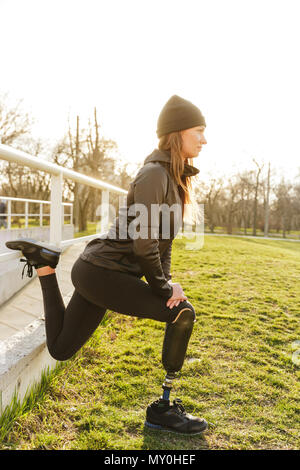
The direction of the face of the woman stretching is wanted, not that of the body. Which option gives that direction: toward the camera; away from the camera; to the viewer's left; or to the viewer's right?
to the viewer's right

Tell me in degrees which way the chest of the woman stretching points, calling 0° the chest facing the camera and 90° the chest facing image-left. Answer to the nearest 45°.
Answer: approximately 270°

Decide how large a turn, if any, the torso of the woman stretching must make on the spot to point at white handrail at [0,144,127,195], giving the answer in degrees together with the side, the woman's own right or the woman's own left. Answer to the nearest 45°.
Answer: approximately 135° to the woman's own left

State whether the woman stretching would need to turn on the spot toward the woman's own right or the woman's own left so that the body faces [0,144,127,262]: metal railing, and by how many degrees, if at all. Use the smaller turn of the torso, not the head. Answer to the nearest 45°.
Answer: approximately 135° to the woman's own left
